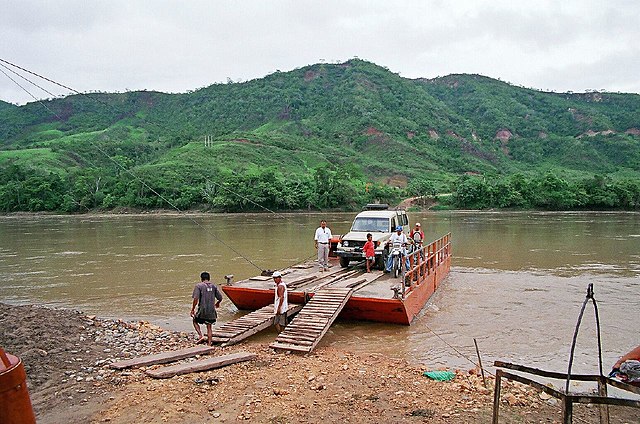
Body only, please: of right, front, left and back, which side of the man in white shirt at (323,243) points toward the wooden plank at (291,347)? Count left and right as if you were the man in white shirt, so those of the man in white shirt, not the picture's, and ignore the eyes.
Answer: front

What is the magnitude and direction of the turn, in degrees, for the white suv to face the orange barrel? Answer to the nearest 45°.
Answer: approximately 45° to its left

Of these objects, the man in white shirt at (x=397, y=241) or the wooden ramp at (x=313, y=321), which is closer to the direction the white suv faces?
the wooden ramp

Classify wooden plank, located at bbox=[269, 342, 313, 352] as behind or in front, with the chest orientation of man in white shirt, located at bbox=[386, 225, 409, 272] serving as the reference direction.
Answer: in front

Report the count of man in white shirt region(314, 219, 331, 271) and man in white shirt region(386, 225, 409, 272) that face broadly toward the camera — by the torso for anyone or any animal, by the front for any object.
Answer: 2

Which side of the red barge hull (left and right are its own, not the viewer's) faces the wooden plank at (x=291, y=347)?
front

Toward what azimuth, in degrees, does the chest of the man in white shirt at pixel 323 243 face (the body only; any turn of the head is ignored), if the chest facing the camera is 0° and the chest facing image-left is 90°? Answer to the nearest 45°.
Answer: approximately 0°

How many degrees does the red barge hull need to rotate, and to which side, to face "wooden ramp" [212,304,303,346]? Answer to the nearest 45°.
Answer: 0° — it already faces it

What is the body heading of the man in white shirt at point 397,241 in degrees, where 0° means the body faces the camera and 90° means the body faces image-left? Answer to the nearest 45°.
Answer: approximately 0°

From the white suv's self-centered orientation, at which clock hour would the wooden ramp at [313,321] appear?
The wooden ramp is roughly at 11 o'clock from the white suv.

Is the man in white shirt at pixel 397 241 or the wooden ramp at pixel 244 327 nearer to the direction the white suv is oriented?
the wooden ramp

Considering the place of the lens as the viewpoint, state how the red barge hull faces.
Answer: facing the viewer and to the left of the viewer
